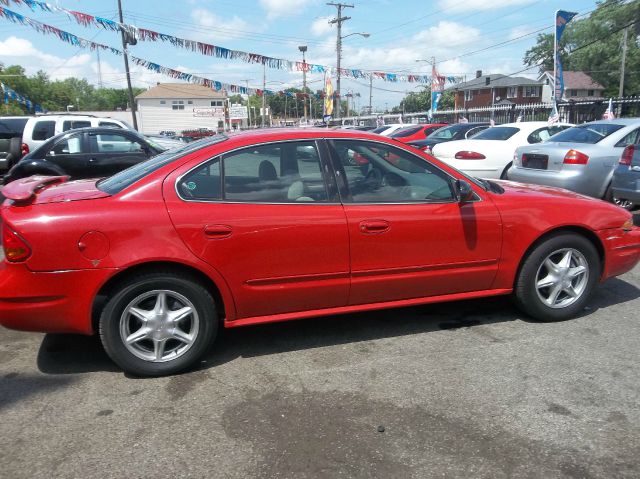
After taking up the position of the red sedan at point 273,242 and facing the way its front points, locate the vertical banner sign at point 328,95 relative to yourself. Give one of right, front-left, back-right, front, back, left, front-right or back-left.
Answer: left

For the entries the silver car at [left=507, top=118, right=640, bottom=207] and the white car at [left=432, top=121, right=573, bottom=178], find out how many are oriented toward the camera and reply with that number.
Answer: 0

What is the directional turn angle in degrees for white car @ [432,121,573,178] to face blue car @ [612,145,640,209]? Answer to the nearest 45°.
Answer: approximately 90° to its right

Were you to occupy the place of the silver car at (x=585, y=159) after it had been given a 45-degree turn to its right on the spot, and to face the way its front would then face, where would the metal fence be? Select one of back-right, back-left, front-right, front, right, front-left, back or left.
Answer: left

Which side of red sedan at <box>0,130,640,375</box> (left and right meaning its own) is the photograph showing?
right

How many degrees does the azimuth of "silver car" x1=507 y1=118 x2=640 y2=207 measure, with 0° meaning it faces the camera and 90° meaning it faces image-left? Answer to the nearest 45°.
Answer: approximately 225°

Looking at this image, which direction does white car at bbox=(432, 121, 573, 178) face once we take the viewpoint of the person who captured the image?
facing away from the viewer and to the right of the viewer

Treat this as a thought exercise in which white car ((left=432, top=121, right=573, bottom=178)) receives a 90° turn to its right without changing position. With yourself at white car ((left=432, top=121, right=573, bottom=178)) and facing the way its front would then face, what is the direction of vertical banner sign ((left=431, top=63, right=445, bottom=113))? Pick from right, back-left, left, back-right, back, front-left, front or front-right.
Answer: back-left

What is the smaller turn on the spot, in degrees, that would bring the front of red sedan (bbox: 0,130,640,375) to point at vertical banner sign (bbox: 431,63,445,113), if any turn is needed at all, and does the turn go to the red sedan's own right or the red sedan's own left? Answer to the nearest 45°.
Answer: approximately 90° to the red sedan's own left

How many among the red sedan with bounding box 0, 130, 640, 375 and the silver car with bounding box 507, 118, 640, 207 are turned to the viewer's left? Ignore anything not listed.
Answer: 0

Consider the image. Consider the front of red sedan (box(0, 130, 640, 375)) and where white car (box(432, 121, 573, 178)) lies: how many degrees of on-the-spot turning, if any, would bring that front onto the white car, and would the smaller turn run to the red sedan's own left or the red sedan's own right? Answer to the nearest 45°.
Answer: approximately 45° to the red sedan's own left

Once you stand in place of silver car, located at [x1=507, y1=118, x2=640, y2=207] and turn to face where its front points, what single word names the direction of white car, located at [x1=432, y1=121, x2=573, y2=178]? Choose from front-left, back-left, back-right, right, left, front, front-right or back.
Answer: left
